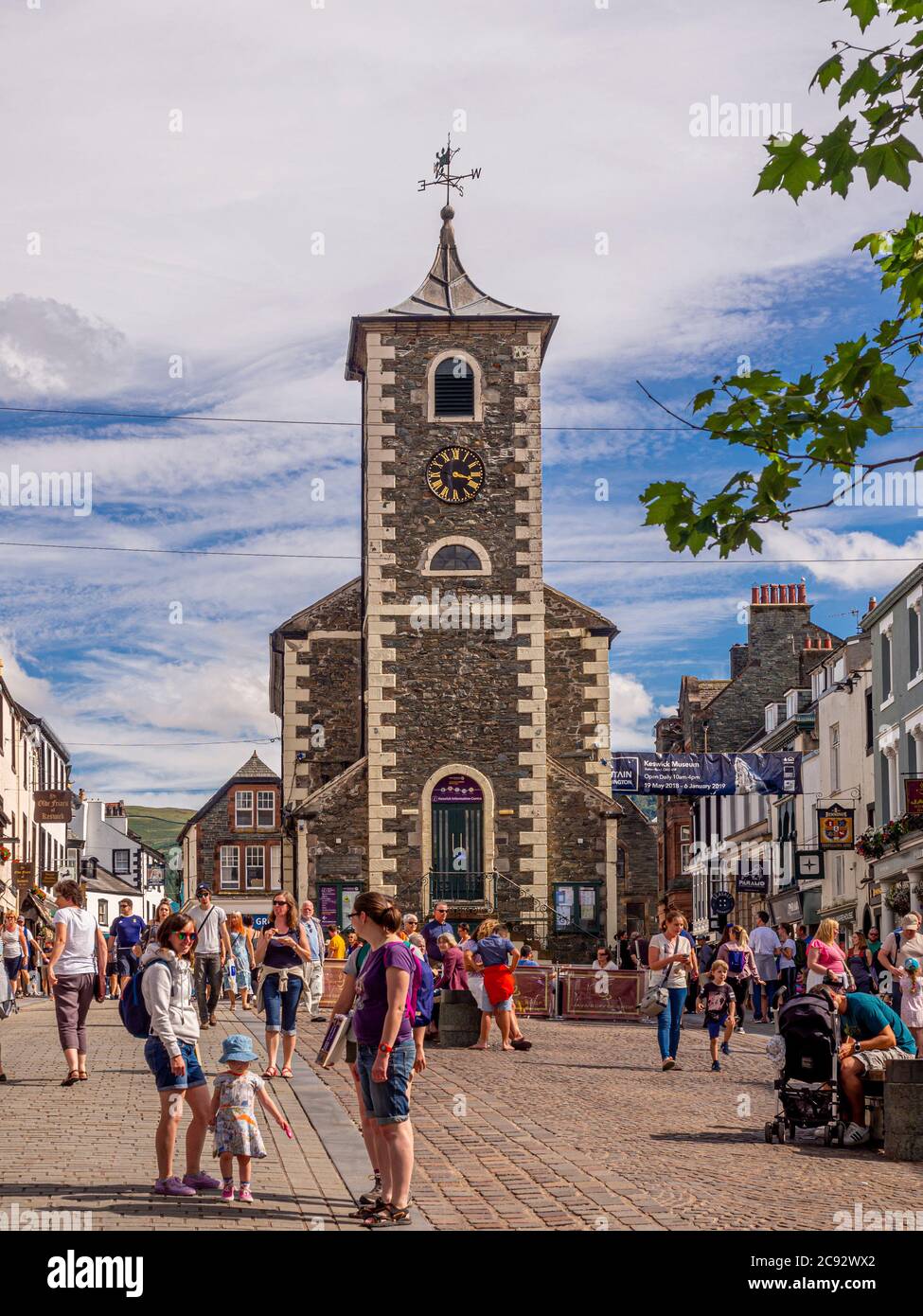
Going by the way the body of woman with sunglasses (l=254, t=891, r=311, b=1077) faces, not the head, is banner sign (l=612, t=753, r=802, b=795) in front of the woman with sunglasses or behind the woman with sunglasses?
behind

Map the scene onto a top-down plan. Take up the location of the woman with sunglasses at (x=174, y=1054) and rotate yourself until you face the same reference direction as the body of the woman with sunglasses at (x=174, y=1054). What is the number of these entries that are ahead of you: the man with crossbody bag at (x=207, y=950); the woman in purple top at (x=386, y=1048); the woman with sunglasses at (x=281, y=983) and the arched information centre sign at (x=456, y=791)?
1

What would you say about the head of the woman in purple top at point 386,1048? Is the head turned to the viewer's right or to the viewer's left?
to the viewer's left

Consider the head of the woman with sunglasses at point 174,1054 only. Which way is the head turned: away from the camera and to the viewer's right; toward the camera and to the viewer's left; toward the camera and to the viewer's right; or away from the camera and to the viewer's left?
toward the camera and to the viewer's right

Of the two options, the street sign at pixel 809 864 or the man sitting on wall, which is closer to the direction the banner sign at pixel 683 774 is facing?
the man sitting on wall

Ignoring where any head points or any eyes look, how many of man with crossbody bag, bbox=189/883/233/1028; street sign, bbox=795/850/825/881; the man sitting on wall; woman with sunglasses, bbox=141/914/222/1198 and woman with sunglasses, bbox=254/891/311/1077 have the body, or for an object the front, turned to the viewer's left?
1

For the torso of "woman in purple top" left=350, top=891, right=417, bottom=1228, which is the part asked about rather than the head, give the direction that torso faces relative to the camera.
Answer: to the viewer's left

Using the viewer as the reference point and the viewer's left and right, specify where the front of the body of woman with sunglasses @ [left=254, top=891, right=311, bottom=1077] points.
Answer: facing the viewer

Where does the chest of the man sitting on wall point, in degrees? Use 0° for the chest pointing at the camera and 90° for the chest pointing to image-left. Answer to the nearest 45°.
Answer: approximately 90°

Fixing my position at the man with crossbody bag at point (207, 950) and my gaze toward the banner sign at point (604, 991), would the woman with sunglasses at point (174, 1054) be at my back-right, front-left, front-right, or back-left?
back-right

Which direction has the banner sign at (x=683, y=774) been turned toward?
toward the camera

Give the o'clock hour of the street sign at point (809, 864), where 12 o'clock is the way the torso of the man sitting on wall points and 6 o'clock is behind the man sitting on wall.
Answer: The street sign is roughly at 3 o'clock from the man sitting on wall.
